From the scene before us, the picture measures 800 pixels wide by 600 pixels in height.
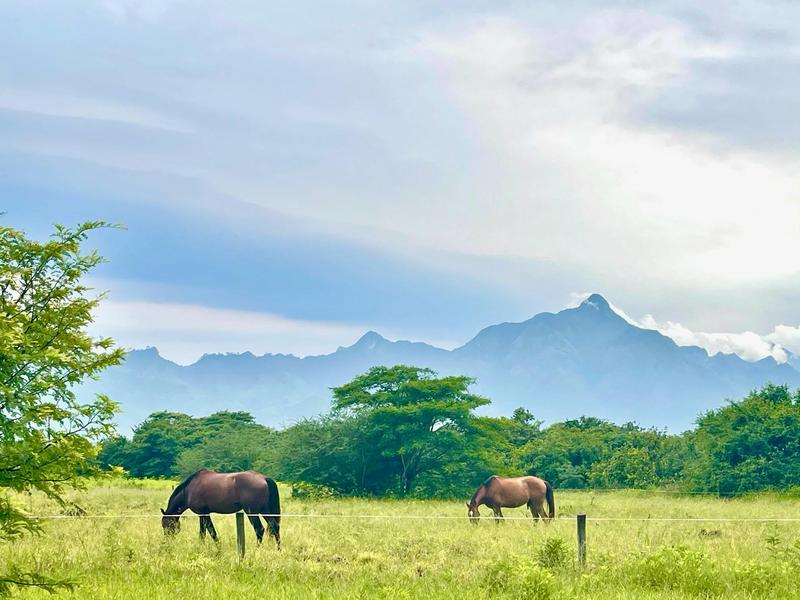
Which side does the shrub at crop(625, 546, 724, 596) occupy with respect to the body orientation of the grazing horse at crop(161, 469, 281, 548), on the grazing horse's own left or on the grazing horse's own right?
on the grazing horse's own left

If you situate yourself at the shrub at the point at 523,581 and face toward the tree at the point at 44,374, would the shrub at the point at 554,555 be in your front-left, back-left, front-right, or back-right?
back-right

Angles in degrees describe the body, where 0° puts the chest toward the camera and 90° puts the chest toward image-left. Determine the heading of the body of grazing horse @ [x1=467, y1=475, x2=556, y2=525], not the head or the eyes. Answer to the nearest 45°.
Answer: approximately 90°

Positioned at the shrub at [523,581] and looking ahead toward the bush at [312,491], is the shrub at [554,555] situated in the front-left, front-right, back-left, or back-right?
front-right

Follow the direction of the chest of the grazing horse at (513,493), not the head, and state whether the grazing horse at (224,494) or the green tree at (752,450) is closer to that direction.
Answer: the grazing horse

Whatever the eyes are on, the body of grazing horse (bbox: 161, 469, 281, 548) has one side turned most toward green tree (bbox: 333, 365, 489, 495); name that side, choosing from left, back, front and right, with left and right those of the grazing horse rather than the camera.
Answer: right

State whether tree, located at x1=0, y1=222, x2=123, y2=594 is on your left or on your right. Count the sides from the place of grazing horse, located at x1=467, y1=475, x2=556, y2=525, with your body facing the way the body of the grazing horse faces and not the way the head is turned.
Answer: on your left

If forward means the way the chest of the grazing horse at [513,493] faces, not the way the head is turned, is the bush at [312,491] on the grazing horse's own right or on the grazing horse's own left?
on the grazing horse's own right

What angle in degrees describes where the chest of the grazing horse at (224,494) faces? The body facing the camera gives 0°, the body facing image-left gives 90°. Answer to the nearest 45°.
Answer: approximately 90°

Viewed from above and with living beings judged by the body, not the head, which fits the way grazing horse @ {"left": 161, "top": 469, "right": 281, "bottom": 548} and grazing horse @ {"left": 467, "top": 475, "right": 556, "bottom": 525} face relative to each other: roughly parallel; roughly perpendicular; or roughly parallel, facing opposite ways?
roughly parallel

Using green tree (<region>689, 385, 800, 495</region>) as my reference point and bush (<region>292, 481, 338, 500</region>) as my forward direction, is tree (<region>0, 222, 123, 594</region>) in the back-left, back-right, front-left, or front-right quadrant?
front-left

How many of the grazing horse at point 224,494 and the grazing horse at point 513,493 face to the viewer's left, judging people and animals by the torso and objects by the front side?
2

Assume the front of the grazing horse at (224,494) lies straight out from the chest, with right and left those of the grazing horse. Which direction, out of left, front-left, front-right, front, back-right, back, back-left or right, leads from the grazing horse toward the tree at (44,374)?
left

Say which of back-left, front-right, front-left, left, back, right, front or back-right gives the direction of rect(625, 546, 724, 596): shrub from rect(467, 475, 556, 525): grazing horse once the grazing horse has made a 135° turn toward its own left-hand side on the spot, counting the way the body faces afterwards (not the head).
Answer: front-right

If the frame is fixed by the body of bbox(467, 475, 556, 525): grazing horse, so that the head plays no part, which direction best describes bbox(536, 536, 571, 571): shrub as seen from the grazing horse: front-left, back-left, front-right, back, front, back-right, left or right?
left
